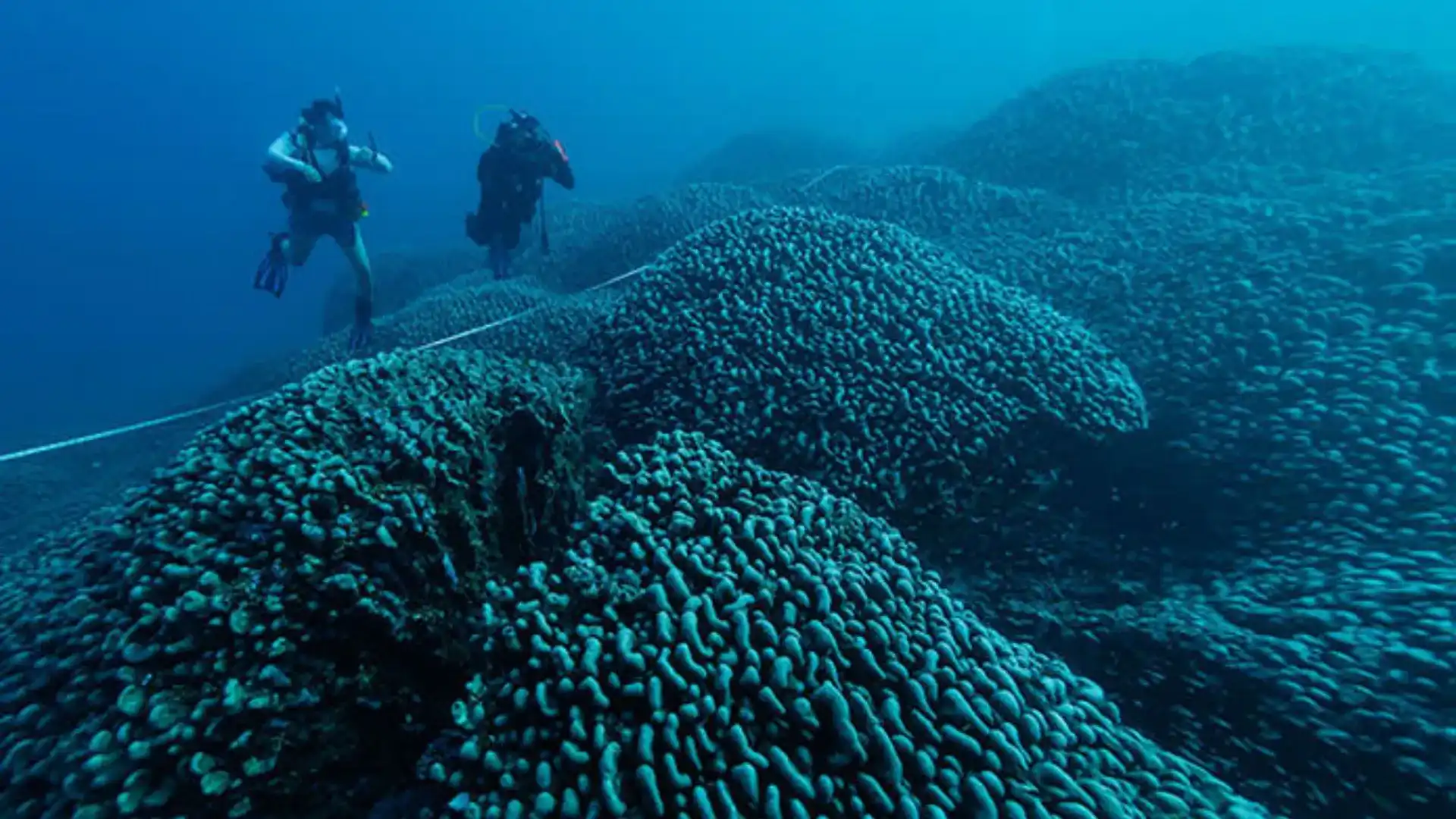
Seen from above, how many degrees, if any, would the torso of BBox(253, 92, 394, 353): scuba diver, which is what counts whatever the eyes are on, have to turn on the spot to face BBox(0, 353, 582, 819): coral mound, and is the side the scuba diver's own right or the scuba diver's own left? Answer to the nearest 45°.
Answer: approximately 45° to the scuba diver's own right

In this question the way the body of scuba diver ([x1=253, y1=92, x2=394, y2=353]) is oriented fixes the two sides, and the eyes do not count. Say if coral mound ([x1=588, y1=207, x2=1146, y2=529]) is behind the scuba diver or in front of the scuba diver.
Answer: in front

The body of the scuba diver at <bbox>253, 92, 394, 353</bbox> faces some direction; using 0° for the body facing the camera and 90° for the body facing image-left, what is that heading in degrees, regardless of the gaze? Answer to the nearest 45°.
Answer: approximately 315°
